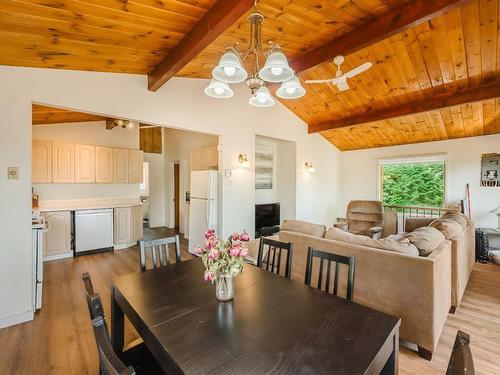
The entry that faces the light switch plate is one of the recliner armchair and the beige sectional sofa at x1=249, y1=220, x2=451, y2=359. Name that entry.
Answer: the recliner armchair

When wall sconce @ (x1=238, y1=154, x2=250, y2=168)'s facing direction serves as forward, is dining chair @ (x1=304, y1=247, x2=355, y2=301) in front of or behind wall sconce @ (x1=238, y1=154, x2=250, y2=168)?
in front

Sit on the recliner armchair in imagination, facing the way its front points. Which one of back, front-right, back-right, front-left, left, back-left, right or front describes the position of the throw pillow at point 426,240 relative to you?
front-left

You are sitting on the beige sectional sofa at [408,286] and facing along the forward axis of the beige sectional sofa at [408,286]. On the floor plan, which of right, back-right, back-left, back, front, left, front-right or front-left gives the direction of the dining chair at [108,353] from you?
back

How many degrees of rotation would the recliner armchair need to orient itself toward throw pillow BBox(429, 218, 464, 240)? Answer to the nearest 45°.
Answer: approximately 45° to its left

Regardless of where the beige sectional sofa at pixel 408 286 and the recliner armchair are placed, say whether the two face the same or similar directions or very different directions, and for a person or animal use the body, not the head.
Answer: very different directions

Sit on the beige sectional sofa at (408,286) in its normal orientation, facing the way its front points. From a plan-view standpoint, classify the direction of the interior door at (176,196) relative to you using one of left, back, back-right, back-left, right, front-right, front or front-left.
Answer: left

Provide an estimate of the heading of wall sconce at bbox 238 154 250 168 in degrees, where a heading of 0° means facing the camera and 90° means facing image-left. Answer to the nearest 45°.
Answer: approximately 315°

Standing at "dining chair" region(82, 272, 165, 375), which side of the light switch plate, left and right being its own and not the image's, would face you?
front

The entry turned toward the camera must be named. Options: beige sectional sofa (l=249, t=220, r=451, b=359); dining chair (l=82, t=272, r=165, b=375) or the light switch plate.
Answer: the light switch plate

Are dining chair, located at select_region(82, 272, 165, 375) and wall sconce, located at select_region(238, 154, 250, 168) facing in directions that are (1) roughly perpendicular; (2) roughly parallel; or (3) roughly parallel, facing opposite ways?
roughly perpendicular

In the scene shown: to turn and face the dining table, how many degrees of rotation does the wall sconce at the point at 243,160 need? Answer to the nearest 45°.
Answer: approximately 45° to its right

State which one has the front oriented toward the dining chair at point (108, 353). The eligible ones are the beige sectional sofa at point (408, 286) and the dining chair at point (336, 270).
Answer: the dining chair at point (336, 270)

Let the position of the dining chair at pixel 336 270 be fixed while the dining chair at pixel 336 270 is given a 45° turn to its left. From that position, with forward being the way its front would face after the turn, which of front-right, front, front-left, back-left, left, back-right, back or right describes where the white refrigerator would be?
back-right
